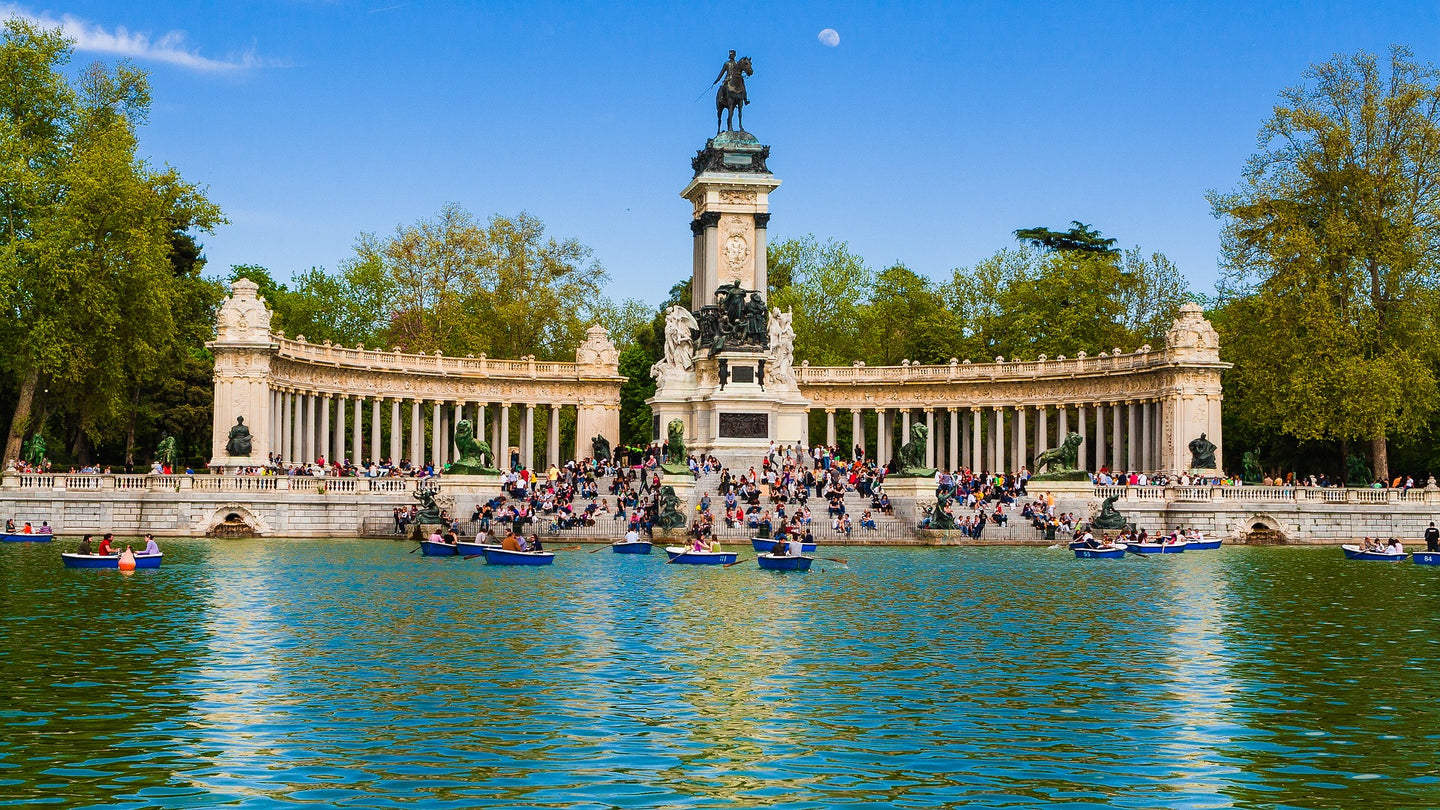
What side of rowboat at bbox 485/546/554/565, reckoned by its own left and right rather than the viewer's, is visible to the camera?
left

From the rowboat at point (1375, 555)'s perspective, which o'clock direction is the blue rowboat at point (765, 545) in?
The blue rowboat is roughly at 11 o'clock from the rowboat.

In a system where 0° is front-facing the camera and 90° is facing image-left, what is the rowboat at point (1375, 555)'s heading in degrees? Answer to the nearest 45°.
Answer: approximately 90°

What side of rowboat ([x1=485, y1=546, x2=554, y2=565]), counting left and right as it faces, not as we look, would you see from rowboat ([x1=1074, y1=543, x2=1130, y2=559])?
back
